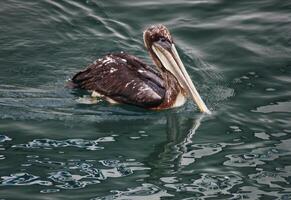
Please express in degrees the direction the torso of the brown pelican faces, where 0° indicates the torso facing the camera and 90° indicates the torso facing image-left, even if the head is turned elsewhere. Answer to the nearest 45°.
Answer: approximately 270°
